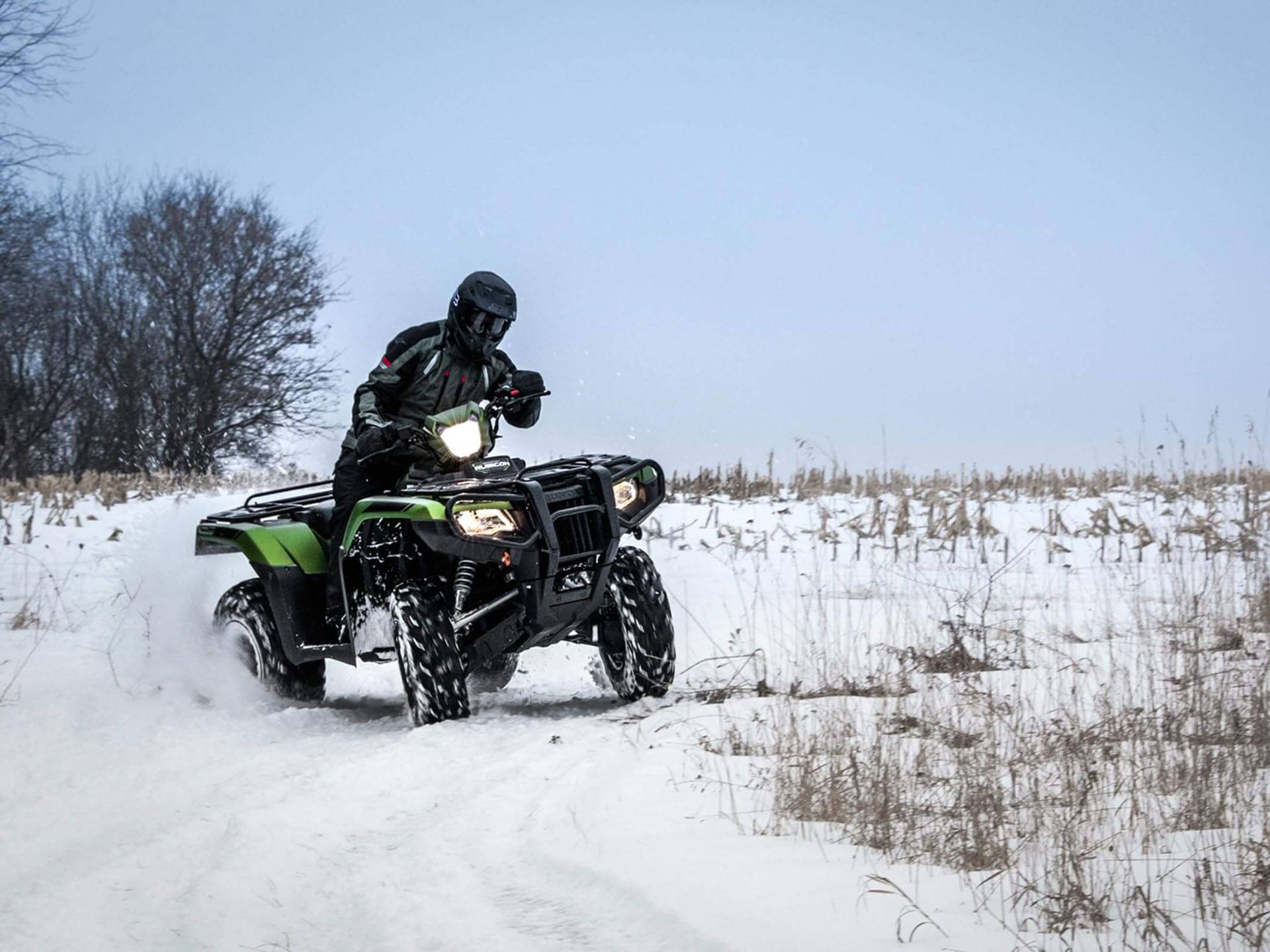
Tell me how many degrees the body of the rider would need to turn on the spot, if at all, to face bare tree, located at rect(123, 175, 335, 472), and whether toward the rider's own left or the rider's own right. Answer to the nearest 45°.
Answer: approximately 135° to the rider's own left

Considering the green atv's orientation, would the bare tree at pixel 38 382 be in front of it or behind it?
behind

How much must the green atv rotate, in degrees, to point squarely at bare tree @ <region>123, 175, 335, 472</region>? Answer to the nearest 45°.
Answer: approximately 135° to its left

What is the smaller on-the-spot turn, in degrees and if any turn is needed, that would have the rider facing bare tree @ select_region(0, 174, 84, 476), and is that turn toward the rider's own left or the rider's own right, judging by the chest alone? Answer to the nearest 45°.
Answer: approximately 135° to the rider's own left

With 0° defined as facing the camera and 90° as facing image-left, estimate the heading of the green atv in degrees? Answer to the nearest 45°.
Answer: approximately 315°

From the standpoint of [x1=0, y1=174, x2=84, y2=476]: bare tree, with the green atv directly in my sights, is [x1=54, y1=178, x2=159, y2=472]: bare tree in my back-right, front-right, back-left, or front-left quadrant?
front-left
